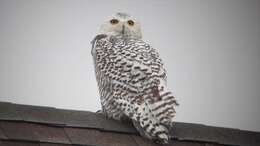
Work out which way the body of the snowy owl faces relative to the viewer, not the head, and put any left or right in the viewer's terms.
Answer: facing away from the viewer and to the left of the viewer
